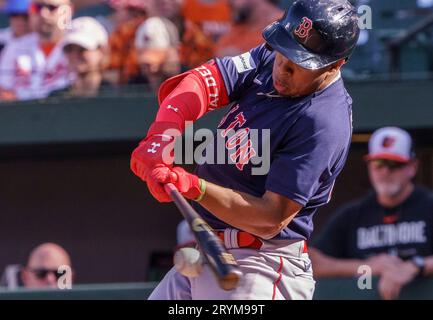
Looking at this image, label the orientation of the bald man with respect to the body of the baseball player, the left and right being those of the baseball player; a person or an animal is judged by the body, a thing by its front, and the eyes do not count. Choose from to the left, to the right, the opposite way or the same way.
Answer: to the left

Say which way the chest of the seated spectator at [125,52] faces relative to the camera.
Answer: toward the camera

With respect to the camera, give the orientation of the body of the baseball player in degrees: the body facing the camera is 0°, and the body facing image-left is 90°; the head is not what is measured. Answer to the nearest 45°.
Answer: approximately 45°

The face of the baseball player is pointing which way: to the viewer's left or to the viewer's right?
to the viewer's left

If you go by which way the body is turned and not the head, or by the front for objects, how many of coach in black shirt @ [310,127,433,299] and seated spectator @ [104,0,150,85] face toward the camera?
2

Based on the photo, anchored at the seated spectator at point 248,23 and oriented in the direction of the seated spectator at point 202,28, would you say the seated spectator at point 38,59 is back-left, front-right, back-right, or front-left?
front-left

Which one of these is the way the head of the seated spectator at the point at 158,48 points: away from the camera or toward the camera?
toward the camera

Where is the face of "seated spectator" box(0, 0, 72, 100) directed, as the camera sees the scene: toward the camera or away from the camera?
toward the camera
